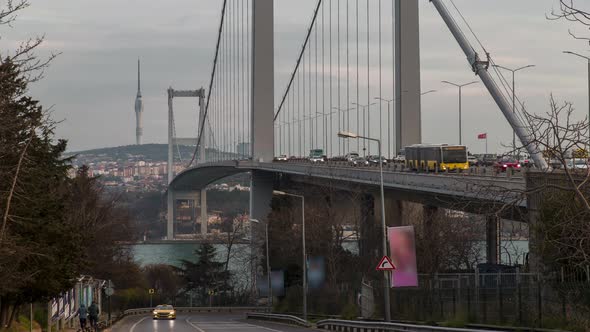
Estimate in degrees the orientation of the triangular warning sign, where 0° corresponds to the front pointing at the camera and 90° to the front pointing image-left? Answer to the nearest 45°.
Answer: approximately 0°
